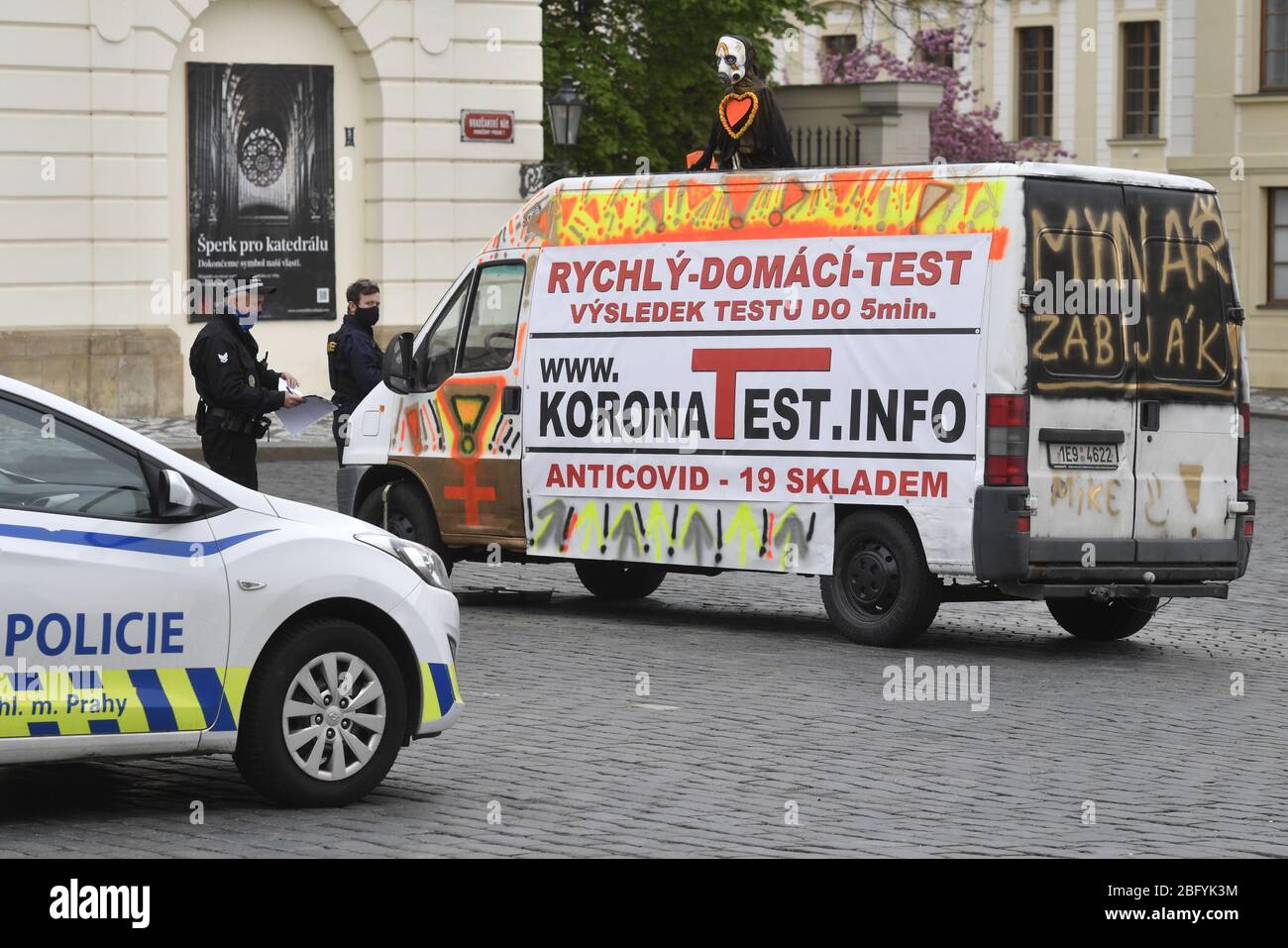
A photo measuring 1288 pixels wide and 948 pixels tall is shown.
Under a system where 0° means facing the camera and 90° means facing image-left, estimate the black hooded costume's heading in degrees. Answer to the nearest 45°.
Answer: approximately 45°

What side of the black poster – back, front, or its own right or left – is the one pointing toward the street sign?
left

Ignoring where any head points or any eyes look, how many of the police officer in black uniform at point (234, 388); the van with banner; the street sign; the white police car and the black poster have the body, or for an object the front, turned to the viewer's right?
2

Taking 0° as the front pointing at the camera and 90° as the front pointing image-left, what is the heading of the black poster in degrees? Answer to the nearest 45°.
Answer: approximately 0°

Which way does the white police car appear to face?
to the viewer's right

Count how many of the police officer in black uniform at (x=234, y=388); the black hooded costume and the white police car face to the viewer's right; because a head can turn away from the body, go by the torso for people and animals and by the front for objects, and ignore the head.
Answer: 2

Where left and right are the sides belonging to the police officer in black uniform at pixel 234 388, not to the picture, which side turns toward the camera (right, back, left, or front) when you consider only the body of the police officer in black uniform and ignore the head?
right

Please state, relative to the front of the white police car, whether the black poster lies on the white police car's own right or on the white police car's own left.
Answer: on the white police car's own left

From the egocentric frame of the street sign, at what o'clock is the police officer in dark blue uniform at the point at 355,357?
The police officer in dark blue uniform is roughly at 12 o'clock from the street sign.

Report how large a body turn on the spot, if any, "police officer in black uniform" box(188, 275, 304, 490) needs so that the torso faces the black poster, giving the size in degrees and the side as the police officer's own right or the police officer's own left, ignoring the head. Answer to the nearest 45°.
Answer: approximately 90° to the police officer's own left

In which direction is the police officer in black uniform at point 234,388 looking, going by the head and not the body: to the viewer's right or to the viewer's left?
to the viewer's right

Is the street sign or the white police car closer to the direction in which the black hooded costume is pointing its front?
the white police car

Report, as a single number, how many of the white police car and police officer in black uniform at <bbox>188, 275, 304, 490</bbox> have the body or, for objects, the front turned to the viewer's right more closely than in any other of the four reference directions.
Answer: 2
